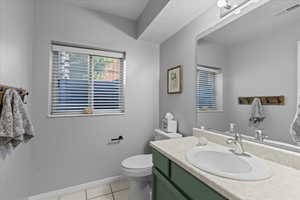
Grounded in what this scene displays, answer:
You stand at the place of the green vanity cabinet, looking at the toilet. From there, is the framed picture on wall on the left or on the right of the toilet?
right

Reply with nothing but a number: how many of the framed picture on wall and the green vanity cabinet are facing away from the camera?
0

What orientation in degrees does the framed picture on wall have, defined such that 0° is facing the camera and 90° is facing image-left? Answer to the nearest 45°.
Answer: approximately 45°

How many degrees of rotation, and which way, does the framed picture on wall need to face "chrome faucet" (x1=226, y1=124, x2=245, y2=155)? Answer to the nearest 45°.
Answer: approximately 90° to its left

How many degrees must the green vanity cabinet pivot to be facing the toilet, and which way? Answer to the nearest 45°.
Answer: approximately 90° to its right

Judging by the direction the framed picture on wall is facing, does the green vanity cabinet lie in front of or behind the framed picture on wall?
in front

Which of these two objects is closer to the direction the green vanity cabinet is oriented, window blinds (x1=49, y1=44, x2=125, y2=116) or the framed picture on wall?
the window blinds

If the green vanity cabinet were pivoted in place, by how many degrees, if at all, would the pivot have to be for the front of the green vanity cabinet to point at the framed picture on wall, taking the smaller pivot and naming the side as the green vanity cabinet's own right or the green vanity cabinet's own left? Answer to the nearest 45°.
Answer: approximately 135° to the green vanity cabinet's own right

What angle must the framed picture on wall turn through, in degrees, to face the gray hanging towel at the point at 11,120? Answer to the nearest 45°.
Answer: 0° — it already faces it

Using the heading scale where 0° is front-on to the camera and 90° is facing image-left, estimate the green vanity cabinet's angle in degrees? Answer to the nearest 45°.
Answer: approximately 45°

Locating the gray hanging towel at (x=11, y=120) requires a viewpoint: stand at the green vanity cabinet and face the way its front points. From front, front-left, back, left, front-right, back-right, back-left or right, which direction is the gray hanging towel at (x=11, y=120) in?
front-right
